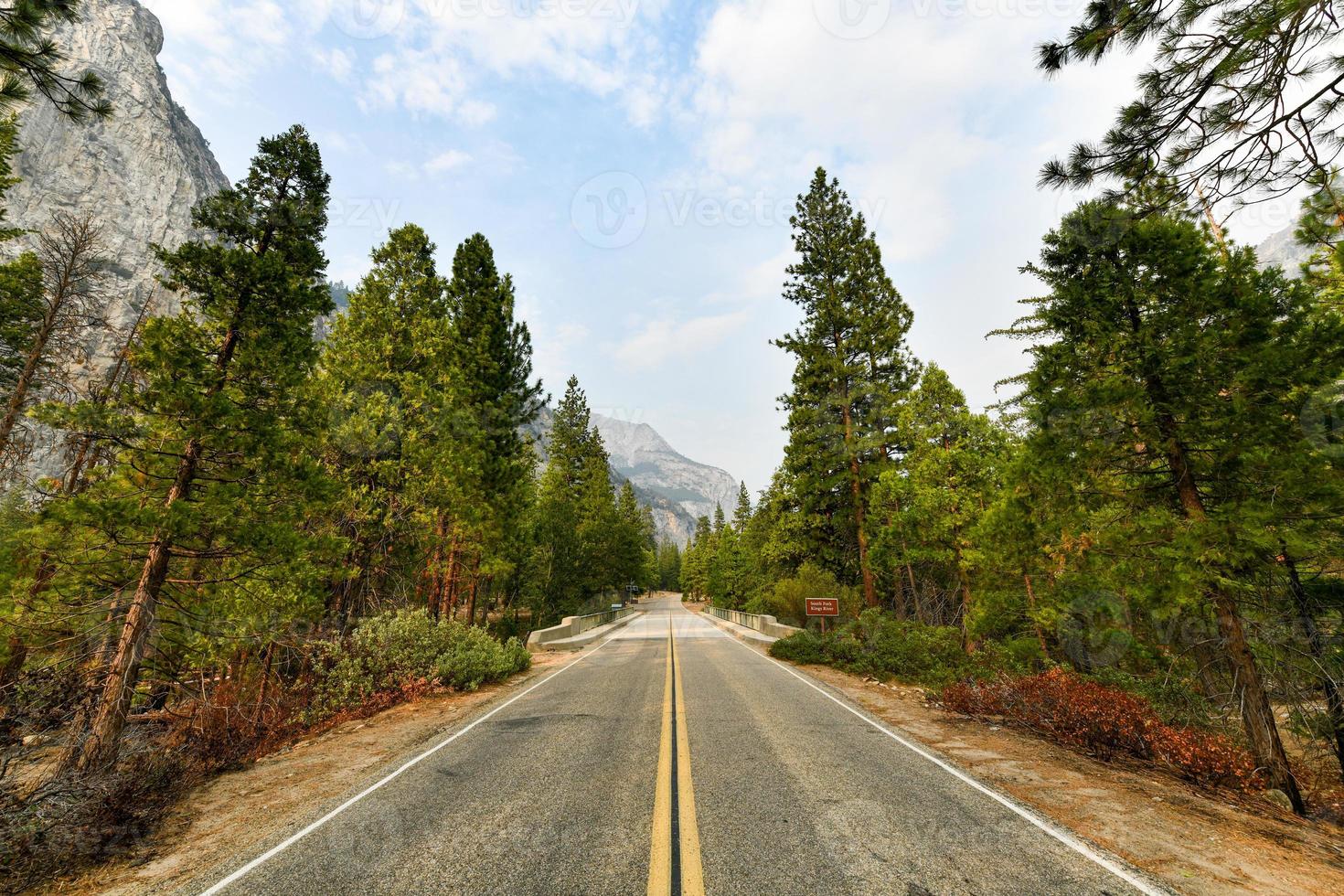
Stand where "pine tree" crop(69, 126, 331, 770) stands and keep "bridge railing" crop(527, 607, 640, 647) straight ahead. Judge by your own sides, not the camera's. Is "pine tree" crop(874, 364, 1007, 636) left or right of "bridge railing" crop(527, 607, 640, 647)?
right

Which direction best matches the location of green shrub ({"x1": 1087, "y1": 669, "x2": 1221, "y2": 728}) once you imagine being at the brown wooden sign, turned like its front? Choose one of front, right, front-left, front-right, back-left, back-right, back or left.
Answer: front-left

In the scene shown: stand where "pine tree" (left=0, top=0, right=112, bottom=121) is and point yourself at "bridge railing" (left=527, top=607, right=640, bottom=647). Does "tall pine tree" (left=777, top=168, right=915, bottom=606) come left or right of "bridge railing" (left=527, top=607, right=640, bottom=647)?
right

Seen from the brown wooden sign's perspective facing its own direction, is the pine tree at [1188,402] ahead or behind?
ahead

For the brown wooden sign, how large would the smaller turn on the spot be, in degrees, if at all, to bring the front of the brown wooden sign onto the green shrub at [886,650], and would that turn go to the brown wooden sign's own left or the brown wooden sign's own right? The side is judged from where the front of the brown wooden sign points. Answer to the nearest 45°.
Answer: approximately 45° to the brown wooden sign's own left

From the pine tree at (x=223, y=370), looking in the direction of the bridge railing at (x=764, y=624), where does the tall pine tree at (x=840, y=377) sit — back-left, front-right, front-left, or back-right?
front-right

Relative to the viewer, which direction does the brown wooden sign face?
toward the camera

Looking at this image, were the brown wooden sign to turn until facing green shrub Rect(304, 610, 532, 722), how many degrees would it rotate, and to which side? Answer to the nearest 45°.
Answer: approximately 45° to its right

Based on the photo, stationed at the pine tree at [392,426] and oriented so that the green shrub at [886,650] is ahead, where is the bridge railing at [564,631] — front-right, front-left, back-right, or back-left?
front-left

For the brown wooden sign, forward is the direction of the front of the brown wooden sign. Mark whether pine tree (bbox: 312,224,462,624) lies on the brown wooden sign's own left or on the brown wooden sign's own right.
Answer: on the brown wooden sign's own right
